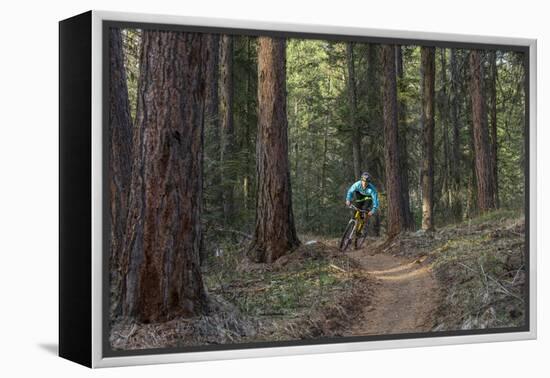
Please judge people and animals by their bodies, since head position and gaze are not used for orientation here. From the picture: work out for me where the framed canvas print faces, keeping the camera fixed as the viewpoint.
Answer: facing the viewer and to the right of the viewer
